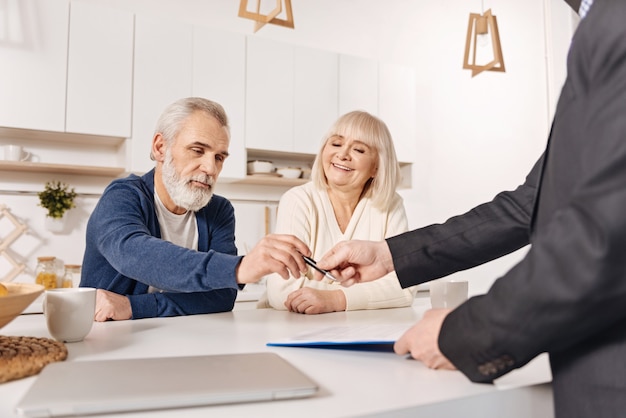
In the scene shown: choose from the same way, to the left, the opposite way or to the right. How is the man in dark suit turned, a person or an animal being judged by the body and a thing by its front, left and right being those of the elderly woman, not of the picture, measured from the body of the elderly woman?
to the right

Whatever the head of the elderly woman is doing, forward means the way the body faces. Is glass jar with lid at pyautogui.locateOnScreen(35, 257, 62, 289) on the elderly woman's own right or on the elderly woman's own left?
on the elderly woman's own right

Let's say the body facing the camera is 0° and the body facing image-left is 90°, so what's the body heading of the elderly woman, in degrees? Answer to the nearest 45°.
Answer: approximately 0°

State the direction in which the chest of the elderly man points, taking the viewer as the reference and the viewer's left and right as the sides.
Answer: facing the viewer and to the right of the viewer

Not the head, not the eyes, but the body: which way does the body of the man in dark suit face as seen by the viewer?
to the viewer's left

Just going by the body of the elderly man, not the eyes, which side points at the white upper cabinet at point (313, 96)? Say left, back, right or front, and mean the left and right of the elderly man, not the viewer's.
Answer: left

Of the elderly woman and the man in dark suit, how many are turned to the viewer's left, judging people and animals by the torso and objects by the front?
1

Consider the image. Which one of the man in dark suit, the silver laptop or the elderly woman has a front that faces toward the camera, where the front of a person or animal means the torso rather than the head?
the elderly woman

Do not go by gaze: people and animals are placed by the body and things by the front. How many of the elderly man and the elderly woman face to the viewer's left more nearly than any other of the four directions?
0
